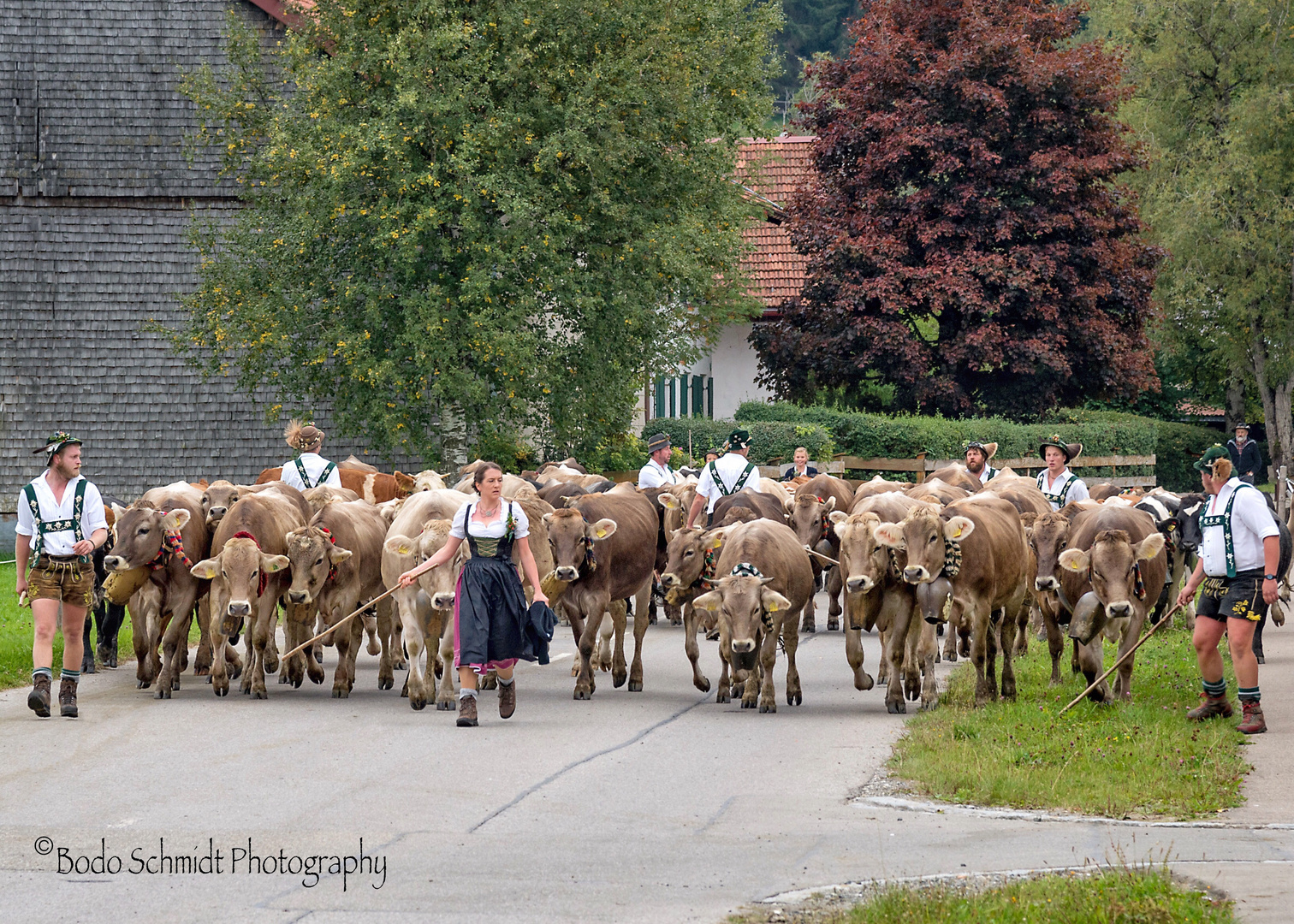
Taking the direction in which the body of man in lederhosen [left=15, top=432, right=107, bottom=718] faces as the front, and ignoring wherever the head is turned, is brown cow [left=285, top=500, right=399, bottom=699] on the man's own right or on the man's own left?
on the man's own left

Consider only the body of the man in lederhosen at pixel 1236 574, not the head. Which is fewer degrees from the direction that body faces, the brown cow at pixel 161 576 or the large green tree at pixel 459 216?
the brown cow

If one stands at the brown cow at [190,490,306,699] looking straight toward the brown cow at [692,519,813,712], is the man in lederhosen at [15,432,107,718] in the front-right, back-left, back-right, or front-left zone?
back-right

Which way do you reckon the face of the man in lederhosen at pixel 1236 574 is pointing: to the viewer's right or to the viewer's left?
to the viewer's left

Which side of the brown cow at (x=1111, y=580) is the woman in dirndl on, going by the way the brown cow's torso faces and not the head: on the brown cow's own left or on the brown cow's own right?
on the brown cow's own right

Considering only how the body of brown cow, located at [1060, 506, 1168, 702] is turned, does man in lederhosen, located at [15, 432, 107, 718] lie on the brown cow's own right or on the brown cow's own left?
on the brown cow's own right

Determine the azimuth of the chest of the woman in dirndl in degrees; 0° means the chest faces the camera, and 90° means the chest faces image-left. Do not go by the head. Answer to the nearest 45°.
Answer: approximately 0°

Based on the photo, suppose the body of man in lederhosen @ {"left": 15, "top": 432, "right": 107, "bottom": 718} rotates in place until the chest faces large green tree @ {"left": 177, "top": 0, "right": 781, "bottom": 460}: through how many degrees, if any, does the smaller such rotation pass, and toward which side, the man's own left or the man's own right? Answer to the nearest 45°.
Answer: approximately 135° to the man's own left

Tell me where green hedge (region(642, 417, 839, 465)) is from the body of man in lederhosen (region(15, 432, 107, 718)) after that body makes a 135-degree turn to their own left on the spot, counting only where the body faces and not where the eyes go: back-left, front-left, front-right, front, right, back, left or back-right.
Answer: front

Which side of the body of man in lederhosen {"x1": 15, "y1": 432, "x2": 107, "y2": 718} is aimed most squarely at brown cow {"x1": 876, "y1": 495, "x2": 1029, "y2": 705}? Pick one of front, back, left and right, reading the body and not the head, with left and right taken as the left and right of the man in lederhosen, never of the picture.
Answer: left
